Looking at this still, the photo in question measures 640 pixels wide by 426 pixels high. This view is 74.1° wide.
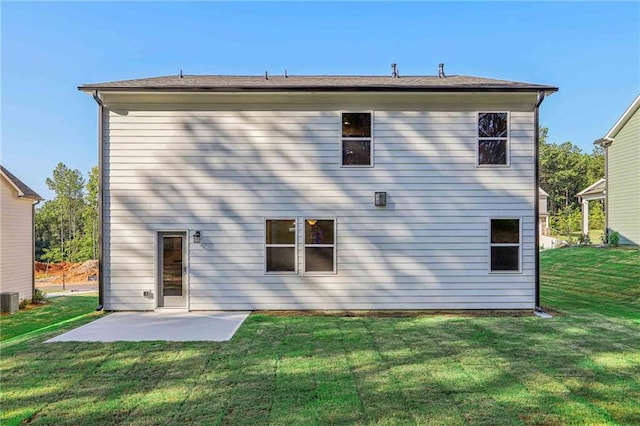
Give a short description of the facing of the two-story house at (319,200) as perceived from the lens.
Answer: facing away from the viewer

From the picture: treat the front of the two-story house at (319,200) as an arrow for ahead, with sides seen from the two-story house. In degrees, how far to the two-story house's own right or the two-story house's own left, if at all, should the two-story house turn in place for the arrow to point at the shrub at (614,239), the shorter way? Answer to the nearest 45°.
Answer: approximately 45° to the two-story house's own right

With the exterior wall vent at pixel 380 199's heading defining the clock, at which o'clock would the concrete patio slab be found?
The concrete patio slab is roughly at 2 o'clock from the exterior wall vent.

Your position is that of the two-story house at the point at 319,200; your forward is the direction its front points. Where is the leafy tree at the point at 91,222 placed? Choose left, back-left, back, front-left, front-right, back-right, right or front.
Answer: front-left

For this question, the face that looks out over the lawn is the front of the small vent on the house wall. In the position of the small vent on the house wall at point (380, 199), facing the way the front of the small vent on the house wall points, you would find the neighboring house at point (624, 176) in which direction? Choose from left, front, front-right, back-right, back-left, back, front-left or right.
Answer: back-left

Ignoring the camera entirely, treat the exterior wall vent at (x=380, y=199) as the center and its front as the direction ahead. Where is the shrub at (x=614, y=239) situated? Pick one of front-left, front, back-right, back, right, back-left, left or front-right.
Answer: back-left

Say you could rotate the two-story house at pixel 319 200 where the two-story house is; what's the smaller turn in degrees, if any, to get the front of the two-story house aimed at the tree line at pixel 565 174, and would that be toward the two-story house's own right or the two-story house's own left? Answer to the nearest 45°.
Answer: approximately 45° to the two-story house's own right
